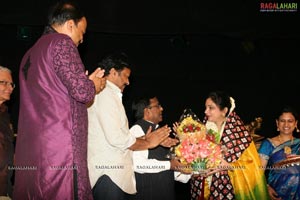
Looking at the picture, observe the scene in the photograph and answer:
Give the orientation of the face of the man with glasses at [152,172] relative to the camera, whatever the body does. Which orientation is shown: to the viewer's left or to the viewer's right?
to the viewer's right

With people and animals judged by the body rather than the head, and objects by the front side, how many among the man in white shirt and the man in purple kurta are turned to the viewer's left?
0

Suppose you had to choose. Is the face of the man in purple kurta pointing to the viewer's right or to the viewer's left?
to the viewer's right

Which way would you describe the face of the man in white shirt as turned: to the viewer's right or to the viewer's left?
to the viewer's right

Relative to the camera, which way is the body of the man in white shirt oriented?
to the viewer's right

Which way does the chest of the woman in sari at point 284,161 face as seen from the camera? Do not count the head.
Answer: toward the camera

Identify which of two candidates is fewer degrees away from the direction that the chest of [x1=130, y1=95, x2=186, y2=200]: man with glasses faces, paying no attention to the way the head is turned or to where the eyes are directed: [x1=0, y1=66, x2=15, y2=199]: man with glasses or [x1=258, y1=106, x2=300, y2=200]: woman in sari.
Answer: the woman in sari

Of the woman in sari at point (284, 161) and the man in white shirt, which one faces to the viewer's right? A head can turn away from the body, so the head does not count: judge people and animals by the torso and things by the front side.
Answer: the man in white shirt

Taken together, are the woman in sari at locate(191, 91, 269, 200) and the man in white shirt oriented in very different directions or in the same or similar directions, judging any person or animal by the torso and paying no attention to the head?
very different directions

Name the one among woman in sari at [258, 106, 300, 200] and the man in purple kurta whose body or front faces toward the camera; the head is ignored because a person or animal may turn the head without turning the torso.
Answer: the woman in sari

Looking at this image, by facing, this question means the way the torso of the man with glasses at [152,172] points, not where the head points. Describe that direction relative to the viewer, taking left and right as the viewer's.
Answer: facing to the right of the viewer

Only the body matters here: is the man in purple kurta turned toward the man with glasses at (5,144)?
no

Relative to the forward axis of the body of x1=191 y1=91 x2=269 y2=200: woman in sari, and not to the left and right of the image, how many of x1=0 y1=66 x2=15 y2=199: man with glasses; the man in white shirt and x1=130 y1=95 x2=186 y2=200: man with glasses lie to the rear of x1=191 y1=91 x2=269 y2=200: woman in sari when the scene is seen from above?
0

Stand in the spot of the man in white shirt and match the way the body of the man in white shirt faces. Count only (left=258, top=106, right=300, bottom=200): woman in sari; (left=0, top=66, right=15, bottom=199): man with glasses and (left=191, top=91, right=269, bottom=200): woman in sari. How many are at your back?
1
